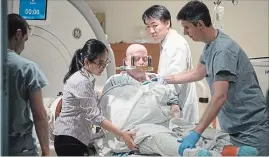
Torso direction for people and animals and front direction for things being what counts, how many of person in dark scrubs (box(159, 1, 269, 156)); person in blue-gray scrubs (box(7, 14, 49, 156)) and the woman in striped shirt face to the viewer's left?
1

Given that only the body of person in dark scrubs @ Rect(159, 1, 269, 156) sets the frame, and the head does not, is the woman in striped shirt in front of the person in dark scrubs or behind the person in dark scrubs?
in front

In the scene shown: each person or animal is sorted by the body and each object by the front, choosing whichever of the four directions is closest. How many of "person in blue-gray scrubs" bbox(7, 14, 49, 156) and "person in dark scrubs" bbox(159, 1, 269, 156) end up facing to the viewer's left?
1

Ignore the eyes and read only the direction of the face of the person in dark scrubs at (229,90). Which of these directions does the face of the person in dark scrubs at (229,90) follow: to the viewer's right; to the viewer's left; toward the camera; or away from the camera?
to the viewer's left

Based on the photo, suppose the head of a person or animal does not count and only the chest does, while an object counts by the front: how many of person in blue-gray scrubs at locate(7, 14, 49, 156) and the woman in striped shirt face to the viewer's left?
0

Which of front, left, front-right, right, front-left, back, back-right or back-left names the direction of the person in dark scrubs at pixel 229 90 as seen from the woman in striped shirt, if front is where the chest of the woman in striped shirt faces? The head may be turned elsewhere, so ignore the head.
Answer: front

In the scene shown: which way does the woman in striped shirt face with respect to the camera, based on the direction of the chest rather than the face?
to the viewer's right

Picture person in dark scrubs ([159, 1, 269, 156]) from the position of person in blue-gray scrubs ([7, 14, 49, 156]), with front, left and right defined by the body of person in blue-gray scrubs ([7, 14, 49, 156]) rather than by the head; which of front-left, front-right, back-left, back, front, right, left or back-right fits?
front-right

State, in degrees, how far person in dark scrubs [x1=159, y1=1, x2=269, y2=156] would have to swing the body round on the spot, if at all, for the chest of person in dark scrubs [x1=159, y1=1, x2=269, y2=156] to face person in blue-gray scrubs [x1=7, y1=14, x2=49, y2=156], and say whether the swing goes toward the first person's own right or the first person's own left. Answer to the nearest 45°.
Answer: approximately 45° to the first person's own left

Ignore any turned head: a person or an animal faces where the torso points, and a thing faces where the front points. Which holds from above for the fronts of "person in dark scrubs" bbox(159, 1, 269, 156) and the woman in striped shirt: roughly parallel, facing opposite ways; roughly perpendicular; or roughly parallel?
roughly parallel, facing opposite ways

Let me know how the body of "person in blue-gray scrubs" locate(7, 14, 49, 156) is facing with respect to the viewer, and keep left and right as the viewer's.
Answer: facing away from the viewer and to the right of the viewer

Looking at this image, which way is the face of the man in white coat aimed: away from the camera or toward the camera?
toward the camera

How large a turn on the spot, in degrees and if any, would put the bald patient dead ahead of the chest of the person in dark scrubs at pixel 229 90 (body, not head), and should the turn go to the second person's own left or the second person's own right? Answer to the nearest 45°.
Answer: approximately 45° to the second person's own right

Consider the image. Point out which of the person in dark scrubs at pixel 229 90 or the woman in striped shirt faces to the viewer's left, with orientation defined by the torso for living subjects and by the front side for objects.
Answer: the person in dark scrubs

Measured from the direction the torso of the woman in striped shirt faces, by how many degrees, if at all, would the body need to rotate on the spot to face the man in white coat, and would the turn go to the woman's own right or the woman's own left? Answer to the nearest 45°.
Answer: approximately 45° to the woman's own left

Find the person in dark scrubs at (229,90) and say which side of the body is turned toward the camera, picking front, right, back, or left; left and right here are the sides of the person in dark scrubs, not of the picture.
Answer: left
